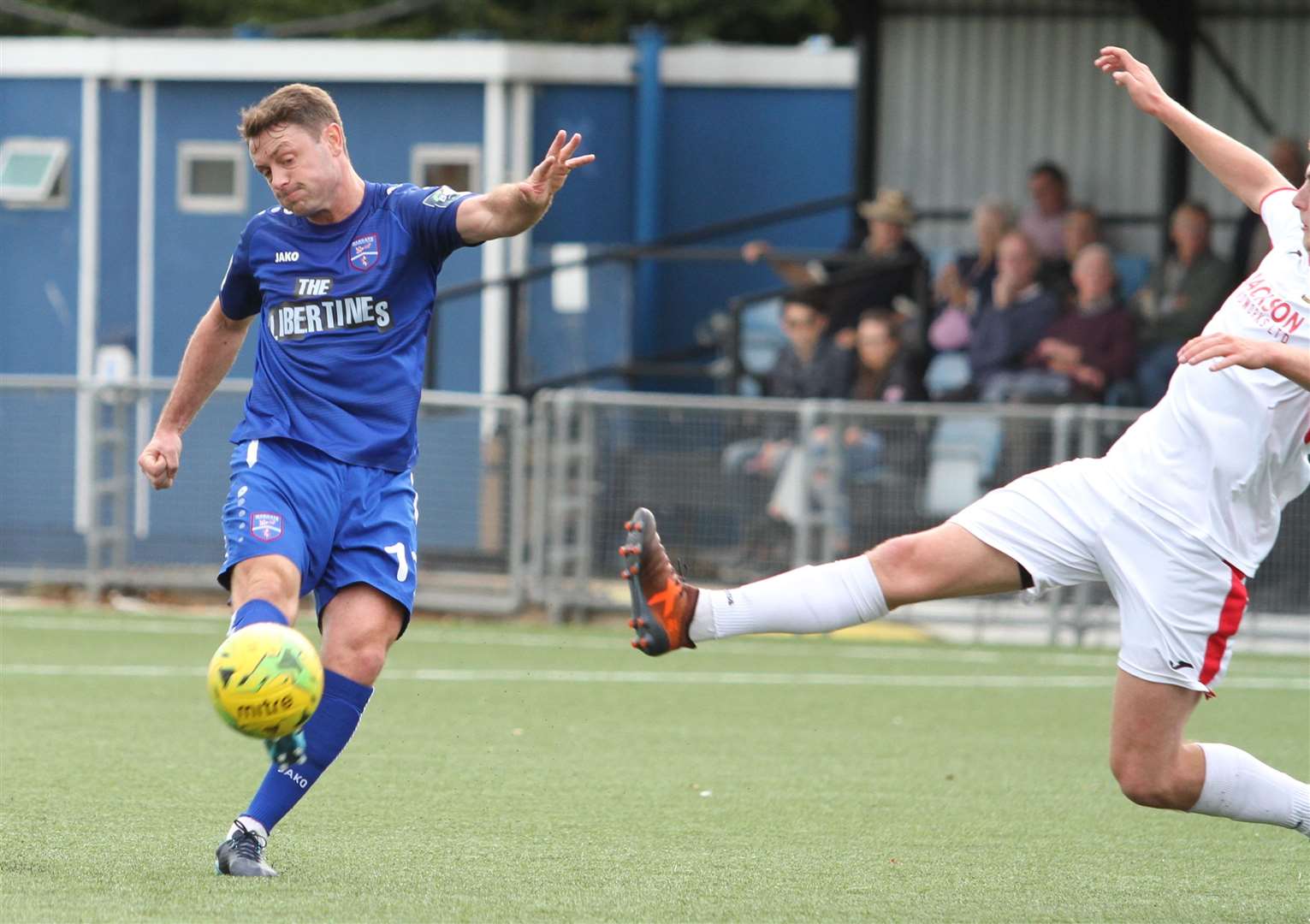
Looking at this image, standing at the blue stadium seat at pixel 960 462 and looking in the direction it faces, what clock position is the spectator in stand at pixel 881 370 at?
The spectator in stand is roughly at 4 o'clock from the blue stadium seat.

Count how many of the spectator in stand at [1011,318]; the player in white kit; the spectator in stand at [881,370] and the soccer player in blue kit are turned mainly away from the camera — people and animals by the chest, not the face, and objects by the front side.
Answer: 0

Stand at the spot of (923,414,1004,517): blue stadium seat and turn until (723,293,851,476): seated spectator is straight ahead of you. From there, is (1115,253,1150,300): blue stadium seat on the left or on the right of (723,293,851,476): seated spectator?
right

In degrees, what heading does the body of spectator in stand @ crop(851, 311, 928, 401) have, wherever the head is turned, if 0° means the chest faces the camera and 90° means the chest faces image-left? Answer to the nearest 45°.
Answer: approximately 45°

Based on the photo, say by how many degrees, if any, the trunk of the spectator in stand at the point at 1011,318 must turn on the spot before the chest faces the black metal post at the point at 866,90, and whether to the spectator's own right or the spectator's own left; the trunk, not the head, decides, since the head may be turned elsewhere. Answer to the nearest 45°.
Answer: approximately 90° to the spectator's own right

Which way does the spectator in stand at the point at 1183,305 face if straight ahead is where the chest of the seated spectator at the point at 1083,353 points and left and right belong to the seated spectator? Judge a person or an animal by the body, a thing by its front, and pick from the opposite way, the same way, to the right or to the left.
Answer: the same way

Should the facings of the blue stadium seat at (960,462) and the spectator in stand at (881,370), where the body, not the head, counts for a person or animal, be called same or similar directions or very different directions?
same or similar directions

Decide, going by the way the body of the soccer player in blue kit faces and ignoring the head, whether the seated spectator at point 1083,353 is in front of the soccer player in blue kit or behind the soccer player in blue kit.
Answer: behind

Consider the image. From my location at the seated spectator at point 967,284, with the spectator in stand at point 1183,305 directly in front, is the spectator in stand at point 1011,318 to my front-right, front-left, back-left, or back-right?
front-right

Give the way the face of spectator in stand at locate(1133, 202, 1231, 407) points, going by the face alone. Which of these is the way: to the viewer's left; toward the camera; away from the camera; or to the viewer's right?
toward the camera

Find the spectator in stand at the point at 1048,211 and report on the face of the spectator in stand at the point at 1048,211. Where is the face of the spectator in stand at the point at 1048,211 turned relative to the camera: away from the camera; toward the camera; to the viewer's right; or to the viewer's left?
toward the camera

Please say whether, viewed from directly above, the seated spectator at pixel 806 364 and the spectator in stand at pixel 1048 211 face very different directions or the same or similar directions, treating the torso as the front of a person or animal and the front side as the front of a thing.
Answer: same or similar directions

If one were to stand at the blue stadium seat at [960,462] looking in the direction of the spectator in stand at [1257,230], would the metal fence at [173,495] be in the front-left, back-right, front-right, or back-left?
back-left

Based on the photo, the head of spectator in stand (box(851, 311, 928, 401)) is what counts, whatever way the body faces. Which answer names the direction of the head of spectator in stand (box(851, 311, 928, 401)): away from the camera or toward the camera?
toward the camera

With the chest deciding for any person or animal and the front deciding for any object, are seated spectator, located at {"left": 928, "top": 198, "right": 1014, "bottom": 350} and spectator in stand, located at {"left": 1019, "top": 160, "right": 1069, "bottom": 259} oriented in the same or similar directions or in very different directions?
same or similar directions

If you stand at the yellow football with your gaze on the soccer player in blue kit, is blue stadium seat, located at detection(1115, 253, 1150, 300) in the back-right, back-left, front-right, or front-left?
front-right

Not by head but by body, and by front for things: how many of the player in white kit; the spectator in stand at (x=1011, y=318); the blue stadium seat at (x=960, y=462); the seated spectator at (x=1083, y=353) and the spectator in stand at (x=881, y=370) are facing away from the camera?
0

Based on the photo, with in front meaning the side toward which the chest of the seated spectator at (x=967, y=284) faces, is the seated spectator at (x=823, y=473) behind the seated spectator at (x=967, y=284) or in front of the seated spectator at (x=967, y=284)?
in front
